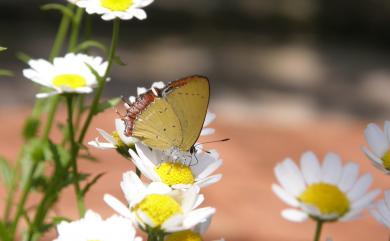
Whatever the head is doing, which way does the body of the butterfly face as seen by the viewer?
to the viewer's right
